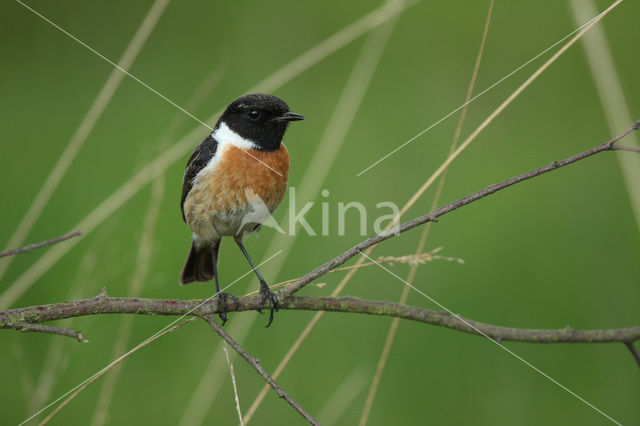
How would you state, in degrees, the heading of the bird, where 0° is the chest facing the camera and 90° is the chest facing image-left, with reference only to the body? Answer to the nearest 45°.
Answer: approximately 315°

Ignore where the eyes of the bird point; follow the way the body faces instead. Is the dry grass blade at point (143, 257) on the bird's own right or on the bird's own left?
on the bird's own right

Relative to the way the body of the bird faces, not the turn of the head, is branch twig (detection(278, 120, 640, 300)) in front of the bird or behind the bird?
in front

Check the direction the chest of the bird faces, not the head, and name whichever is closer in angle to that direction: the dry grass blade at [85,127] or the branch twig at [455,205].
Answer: the branch twig
